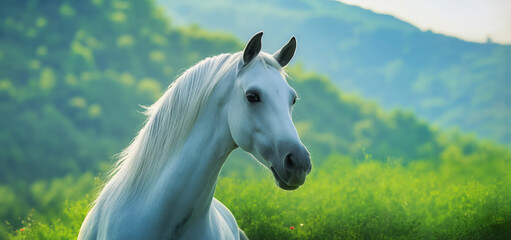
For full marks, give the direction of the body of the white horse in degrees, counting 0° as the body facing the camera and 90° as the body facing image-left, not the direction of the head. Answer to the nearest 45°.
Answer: approximately 315°
